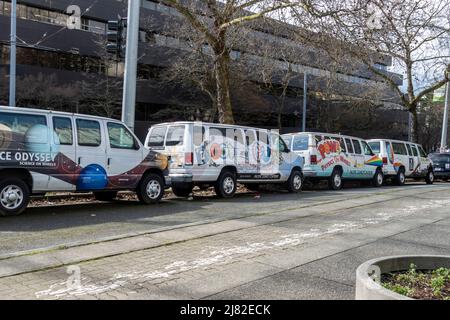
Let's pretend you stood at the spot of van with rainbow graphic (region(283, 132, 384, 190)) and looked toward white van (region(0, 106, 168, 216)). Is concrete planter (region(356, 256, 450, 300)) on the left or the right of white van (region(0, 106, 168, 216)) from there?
left

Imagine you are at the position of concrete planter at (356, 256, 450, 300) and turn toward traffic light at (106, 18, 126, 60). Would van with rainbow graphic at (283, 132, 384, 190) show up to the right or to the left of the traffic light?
right

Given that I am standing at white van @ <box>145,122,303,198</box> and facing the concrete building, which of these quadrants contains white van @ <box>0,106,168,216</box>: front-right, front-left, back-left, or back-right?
back-left

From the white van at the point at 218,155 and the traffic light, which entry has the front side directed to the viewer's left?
the traffic light

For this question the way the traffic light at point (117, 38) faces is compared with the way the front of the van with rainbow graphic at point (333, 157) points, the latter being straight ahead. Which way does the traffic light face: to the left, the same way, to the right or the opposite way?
the opposite way

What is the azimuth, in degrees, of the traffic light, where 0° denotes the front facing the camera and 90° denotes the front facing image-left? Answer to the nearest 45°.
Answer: approximately 90°

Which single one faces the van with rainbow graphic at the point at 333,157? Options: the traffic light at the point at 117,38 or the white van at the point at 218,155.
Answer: the white van

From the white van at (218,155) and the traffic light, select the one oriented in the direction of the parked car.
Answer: the white van

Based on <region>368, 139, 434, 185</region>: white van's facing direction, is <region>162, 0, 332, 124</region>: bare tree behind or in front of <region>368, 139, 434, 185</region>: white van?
behind

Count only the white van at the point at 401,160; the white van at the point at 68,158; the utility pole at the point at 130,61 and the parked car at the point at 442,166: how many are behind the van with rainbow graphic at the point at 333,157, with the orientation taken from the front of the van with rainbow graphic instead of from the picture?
2

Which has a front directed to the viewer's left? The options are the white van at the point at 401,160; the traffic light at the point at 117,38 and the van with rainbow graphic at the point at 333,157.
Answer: the traffic light

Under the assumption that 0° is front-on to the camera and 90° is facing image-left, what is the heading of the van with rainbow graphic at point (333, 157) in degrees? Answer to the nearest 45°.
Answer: approximately 225°

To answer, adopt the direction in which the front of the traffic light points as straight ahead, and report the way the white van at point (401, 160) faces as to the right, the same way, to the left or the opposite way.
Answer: the opposite way

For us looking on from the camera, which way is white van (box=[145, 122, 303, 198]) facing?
facing away from the viewer and to the right of the viewer
